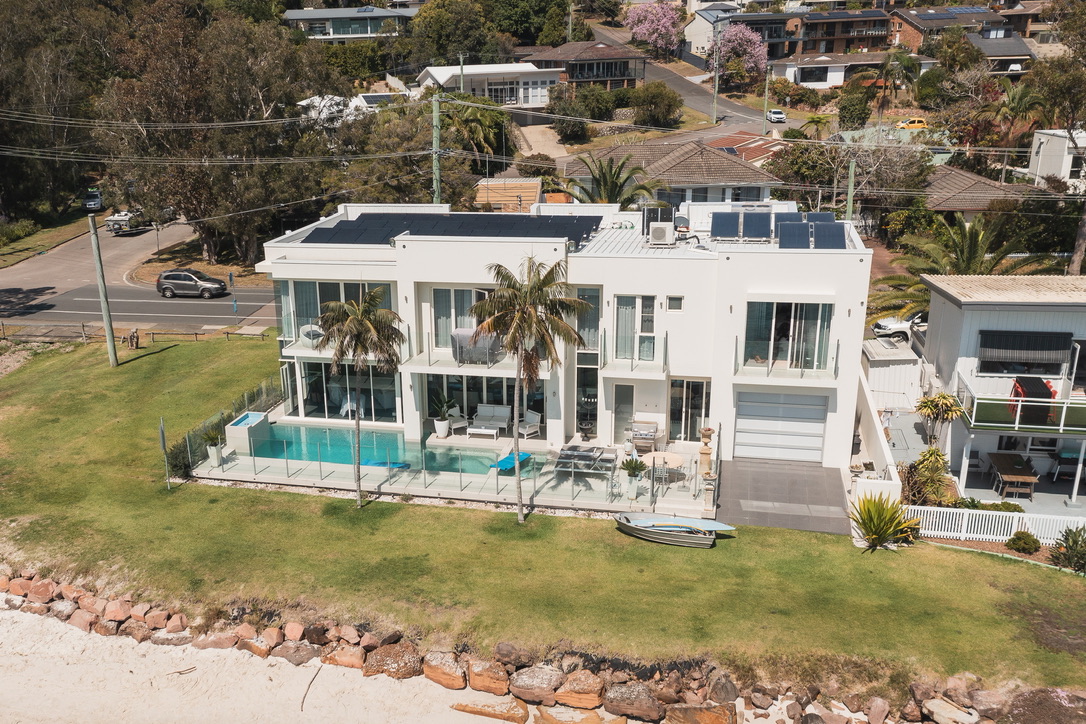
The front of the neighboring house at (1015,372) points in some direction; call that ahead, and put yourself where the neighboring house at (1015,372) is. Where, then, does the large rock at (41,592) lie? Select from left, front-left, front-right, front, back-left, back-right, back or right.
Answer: front-right

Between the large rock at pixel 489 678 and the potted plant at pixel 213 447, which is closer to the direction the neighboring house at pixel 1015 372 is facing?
the large rock

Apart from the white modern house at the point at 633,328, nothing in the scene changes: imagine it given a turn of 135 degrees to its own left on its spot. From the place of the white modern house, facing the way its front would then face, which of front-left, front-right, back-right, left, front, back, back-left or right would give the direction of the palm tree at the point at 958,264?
front

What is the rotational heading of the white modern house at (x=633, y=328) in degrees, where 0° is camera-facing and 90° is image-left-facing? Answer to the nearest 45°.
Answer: approximately 0°

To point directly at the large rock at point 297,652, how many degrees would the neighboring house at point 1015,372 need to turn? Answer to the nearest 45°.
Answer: approximately 45° to its right

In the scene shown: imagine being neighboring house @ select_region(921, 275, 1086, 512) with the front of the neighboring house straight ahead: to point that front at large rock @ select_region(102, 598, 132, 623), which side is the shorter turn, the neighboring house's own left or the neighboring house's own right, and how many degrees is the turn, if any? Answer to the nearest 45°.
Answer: approximately 45° to the neighboring house's own right

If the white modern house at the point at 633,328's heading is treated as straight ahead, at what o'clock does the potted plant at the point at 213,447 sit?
The potted plant is roughly at 3 o'clock from the white modern house.

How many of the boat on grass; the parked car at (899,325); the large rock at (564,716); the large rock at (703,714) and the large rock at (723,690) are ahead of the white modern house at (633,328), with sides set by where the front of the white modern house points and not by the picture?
4

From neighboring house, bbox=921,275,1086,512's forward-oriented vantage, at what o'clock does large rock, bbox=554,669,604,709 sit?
The large rock is roughly at 1 o'clock from the neighboring house.

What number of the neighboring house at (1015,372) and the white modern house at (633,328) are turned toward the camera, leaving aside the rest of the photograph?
2

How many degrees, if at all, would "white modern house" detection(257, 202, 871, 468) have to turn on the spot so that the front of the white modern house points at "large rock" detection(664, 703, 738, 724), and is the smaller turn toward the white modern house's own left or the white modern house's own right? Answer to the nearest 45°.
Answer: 0° — it already faces it

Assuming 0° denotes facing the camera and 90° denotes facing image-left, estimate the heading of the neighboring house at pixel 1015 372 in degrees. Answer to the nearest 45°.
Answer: approximately 0°

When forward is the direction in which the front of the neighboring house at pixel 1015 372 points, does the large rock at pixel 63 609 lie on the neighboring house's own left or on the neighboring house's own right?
on the neighboring house's own right
